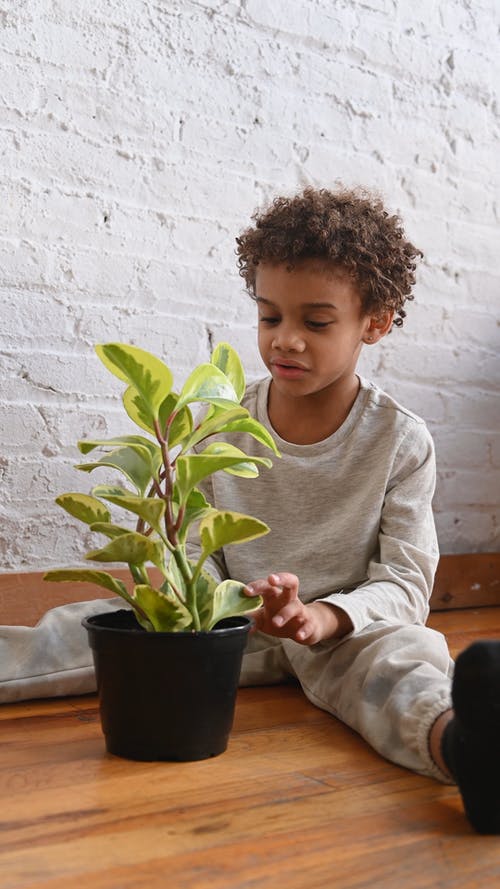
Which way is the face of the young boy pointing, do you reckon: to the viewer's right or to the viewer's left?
to the viewer's left

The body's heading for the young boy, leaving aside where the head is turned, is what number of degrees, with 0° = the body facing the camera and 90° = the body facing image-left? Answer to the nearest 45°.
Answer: approximately 45°
